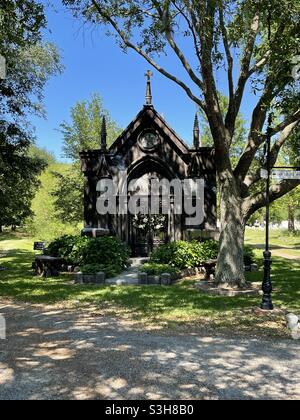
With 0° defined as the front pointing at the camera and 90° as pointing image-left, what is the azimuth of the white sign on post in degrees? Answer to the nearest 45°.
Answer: approximately 0°

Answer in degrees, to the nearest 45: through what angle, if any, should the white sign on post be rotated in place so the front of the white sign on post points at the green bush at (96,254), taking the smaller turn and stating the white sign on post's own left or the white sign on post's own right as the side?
approximately 135° to the white sign on post's own right

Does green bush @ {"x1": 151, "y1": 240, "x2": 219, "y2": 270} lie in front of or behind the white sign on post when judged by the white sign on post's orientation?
behind

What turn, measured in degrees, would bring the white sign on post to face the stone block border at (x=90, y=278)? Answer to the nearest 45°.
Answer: approximately 90° to its right

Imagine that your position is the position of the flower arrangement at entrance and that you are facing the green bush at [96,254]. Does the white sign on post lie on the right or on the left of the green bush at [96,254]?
left

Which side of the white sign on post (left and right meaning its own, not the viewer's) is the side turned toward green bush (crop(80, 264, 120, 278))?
right

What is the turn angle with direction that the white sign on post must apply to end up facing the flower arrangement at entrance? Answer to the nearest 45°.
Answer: approximately 135° to its right

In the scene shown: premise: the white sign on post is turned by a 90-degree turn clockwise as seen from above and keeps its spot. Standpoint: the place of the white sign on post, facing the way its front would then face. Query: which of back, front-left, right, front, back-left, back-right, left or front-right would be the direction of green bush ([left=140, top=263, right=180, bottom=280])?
front-right
